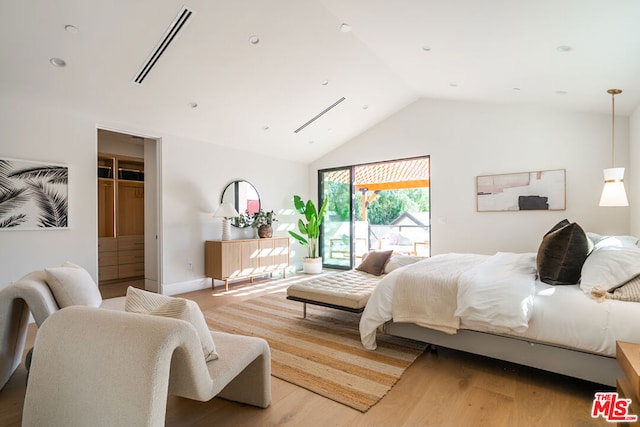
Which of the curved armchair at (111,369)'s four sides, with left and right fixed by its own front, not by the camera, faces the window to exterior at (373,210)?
front

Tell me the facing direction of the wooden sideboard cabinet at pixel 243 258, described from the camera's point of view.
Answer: facing the viewer and to the right of the viewer

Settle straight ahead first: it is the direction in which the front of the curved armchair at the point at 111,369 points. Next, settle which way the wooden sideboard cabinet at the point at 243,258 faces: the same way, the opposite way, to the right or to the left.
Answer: to the right

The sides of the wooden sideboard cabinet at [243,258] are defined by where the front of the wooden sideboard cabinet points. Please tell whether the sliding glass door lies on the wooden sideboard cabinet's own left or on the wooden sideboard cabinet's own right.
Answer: on the wooden sideboard cabinet's own left

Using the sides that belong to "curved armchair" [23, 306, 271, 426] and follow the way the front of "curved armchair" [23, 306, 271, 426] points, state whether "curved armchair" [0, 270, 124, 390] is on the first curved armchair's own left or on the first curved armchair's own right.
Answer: on the first curved armchair's own left

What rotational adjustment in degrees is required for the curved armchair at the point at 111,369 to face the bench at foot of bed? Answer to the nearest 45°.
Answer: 0° — it already faces it

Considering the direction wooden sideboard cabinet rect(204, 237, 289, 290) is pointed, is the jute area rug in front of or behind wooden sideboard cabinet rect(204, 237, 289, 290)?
in front

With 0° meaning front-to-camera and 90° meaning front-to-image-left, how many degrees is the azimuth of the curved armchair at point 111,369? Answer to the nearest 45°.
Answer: approximately 225°

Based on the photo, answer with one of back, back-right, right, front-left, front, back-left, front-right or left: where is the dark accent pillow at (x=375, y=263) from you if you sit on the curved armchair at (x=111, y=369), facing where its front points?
front

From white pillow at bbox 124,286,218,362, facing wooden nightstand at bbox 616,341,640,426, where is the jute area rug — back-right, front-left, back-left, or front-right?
front-left

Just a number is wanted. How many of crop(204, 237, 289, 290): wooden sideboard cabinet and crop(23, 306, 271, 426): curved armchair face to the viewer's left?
0

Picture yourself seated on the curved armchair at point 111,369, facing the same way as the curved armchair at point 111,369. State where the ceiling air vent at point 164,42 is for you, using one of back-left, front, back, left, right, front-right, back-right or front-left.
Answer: front-left

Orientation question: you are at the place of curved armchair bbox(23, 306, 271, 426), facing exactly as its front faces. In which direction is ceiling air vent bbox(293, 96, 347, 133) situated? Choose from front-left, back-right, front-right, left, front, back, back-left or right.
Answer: front
